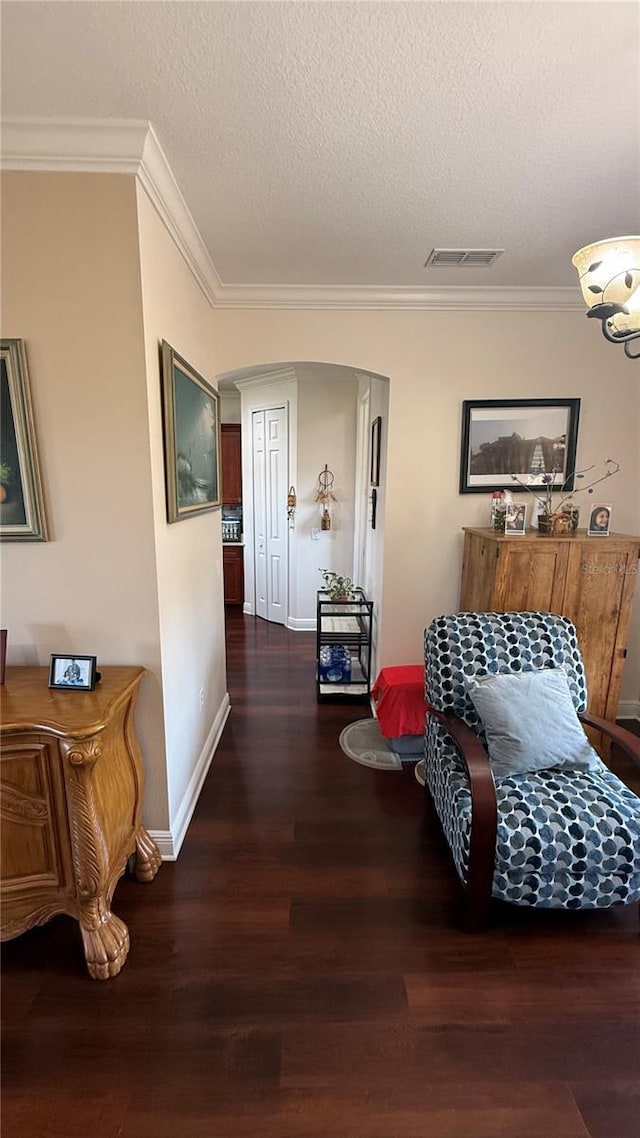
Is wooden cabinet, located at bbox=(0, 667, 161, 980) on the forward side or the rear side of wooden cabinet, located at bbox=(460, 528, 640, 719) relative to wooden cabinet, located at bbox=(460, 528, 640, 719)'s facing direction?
on the forward side

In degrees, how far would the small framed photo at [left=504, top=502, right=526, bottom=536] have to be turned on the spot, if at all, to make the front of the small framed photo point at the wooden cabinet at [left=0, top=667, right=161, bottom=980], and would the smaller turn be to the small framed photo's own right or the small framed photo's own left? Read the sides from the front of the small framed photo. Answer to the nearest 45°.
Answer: approximately 45° to the small framed photo's own right

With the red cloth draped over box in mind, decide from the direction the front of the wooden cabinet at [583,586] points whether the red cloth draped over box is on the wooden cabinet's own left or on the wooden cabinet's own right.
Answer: on the wooden cabinet's own right

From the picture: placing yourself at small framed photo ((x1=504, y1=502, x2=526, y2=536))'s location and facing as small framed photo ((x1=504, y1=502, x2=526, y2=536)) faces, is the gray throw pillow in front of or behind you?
in front

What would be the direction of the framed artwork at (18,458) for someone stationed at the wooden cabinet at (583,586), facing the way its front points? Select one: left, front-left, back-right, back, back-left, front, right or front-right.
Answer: front-right
